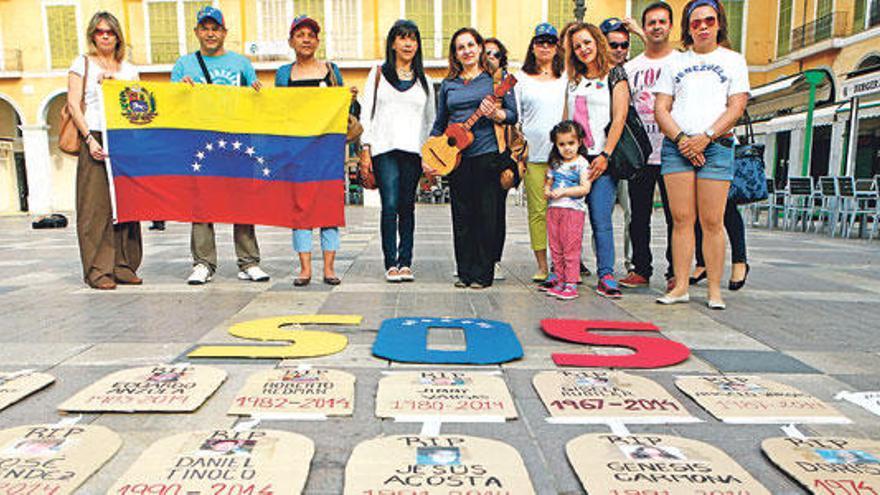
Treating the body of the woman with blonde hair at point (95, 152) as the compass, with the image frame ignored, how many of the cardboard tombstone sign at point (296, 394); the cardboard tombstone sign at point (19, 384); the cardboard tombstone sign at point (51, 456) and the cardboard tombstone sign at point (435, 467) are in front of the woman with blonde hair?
4

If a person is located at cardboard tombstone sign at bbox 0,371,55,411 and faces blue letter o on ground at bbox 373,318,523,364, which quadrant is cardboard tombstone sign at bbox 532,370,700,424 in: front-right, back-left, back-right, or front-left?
front-right

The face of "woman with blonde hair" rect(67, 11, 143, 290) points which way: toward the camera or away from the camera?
toward the camera

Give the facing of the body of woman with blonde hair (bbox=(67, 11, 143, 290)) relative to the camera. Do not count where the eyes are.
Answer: toward the camera

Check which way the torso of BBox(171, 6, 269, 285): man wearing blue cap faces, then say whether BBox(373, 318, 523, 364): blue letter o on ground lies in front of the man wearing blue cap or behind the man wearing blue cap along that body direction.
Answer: in front

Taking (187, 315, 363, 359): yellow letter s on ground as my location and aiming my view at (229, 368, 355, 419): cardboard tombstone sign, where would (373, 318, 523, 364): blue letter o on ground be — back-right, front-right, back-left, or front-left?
front-left

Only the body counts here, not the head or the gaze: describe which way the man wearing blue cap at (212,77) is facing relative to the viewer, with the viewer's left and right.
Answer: facing the viewer

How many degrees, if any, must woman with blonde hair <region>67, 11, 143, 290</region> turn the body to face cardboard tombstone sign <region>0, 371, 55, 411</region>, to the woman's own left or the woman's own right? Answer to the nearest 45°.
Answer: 0° — they already face it

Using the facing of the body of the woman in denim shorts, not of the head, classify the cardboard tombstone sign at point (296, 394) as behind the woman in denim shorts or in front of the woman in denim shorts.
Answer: in front

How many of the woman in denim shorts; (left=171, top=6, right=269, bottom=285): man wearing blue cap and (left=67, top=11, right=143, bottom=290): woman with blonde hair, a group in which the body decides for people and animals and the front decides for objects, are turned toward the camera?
3

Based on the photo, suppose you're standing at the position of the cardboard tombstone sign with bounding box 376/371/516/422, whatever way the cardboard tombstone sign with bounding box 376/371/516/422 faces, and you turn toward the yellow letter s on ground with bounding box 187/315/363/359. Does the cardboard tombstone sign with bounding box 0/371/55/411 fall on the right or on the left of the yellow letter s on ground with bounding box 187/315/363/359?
left

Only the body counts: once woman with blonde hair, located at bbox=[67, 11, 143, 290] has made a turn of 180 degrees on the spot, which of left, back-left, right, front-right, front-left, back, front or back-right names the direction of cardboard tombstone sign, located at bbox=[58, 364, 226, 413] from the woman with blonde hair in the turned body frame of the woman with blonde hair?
back

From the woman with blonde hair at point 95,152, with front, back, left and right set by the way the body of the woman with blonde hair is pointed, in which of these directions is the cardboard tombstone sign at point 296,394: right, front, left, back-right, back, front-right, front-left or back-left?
front

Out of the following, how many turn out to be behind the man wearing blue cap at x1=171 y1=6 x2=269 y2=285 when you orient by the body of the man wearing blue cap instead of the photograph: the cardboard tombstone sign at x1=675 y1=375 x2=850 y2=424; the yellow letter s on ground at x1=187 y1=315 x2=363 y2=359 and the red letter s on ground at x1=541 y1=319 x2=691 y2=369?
0

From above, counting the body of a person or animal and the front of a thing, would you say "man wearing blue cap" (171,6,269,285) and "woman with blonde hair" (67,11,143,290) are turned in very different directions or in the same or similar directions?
same or similar directions

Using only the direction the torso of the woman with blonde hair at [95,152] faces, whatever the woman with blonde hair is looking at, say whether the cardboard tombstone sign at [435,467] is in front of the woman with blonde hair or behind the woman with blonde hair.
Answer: in front

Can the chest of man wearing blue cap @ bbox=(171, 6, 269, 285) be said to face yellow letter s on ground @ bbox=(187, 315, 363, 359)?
yes

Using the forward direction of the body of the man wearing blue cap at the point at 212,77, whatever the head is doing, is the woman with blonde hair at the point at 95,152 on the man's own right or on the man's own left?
on the man's own right
